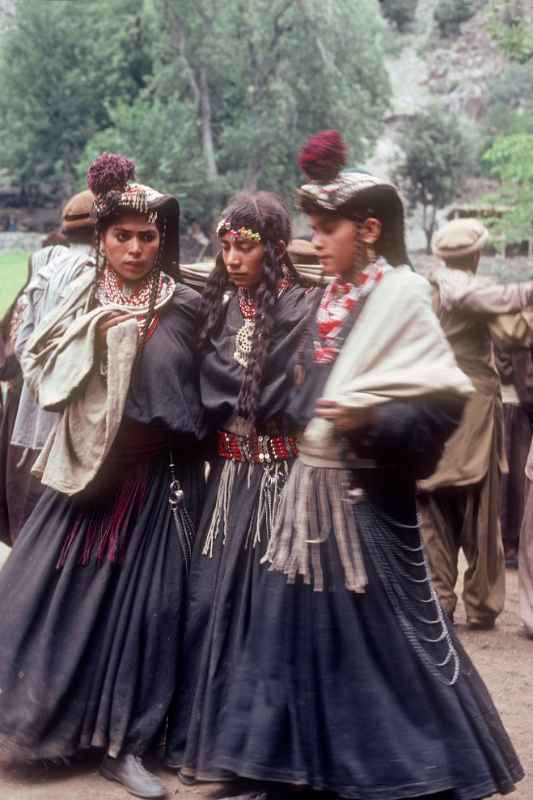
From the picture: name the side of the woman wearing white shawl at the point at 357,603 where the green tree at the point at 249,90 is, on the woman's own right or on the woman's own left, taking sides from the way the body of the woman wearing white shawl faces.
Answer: on the woman's own right

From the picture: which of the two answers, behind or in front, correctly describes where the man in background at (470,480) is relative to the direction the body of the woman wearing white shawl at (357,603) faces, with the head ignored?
behind

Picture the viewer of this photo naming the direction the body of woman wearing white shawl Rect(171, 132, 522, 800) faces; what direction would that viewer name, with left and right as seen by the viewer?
facing the viewer and to the left of the viewer

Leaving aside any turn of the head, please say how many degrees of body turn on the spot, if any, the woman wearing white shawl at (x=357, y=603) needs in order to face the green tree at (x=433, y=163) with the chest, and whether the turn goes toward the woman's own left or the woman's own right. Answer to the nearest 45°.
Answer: approximately 135° to the woman's own right

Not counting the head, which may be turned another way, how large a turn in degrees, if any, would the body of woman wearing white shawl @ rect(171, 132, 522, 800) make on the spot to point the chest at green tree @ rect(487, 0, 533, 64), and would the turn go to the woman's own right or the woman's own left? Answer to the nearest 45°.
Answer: approximately 135° to the woman's own right

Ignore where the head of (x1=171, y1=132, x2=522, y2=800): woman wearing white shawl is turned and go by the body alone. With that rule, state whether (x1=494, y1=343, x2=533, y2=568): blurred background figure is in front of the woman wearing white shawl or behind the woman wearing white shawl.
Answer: behind

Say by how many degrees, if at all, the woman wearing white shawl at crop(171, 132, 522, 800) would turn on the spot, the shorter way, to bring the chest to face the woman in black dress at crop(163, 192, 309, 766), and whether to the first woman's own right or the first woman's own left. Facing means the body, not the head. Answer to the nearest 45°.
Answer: approximately 90° to the first woman's own right

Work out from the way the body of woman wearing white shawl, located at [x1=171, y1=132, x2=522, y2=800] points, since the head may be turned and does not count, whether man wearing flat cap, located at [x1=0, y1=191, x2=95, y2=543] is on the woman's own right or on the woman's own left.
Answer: on the woman's own right

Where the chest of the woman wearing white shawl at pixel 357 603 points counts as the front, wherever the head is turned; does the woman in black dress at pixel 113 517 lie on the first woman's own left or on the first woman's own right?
on the first woman's own right
